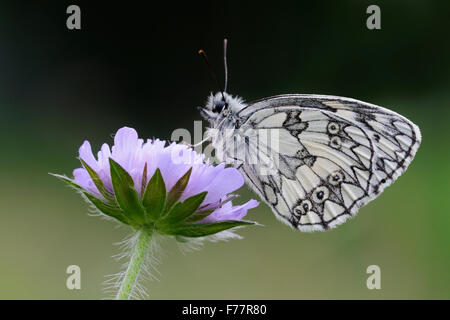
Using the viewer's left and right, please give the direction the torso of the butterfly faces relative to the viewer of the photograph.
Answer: facing to the left of the viewer
